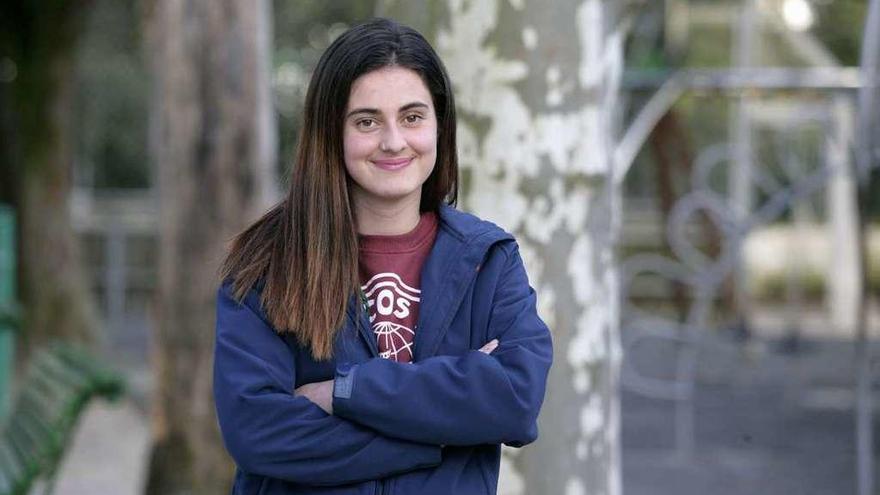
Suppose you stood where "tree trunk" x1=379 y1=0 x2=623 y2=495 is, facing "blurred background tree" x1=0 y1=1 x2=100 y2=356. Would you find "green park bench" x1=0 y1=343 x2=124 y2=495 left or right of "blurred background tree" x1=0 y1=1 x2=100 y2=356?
left

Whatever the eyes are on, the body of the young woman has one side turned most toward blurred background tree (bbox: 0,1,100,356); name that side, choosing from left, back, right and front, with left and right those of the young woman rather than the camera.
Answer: back

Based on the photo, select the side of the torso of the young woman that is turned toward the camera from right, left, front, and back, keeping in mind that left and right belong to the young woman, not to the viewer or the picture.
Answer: front

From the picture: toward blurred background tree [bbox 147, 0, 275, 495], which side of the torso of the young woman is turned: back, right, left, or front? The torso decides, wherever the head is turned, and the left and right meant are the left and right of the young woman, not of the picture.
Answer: back

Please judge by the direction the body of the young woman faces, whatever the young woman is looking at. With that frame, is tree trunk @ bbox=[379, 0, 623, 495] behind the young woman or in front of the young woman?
behind

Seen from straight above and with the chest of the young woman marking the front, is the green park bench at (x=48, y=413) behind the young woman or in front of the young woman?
behind
